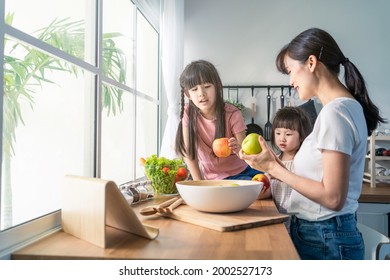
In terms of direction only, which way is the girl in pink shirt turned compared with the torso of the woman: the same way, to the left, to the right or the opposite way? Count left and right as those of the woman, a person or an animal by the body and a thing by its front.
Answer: to the left

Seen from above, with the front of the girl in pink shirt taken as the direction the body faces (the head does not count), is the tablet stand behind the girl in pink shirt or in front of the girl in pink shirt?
in front

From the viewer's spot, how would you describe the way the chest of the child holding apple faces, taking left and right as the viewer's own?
facing the viewer and to the left of the viewer

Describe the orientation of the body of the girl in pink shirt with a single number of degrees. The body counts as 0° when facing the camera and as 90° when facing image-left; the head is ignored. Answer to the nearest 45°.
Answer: approximately 0°

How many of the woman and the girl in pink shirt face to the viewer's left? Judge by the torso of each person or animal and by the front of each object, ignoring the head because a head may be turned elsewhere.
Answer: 1

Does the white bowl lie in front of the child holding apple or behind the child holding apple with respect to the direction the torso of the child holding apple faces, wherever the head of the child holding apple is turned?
in front

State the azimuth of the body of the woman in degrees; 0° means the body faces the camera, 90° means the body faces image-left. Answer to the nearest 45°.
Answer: approximately 90°

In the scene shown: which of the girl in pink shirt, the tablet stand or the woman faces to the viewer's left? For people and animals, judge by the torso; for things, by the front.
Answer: the woman

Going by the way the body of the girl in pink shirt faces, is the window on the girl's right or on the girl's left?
on the girl's right
